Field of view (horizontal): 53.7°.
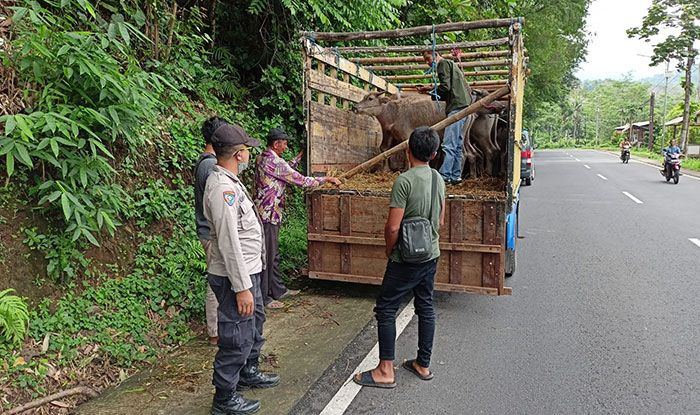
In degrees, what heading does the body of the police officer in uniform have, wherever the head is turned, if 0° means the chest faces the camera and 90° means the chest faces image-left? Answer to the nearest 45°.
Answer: approximately 270°

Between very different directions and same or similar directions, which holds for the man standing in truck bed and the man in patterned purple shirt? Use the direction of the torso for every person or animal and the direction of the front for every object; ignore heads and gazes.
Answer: very different directions

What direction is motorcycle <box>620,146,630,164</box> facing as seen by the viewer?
toward the camera

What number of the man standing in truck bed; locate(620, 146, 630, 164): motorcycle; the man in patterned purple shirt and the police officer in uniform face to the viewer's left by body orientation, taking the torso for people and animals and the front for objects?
1

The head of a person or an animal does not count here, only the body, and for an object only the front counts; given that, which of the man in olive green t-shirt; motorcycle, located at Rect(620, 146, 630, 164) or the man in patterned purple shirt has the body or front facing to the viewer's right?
the man in patterned purple shirt

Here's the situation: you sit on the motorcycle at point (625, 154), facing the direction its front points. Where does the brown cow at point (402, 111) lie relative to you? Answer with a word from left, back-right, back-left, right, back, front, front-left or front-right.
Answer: front

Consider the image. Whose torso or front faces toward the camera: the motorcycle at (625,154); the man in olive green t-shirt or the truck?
the motorcycle

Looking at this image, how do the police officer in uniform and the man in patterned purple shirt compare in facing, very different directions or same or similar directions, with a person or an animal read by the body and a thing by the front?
same or similar directions

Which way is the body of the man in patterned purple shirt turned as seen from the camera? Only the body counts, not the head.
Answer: to the viewer's right

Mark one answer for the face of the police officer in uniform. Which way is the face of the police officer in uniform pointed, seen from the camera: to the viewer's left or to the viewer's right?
to the viewer's right

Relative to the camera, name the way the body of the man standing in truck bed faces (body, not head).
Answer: to the viewer's left

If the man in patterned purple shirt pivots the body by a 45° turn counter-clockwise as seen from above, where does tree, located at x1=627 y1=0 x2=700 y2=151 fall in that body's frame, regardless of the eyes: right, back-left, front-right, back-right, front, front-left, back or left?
front

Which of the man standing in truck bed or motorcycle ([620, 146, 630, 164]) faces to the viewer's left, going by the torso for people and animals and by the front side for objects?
the man standing in truck bed

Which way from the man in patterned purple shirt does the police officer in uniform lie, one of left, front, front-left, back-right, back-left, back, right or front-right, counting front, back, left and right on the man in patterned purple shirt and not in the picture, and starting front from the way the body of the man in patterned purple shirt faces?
right

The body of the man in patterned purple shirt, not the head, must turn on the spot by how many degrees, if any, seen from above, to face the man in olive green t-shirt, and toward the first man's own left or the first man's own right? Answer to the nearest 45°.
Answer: approximately 45° to the first man's own right

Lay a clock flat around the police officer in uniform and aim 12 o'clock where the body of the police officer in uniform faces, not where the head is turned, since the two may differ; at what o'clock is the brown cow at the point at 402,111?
The brown cow is roughly at 10 o'clock from the police officer in uniform.
